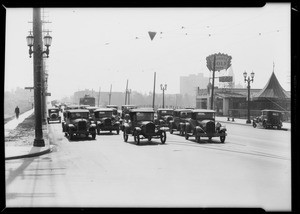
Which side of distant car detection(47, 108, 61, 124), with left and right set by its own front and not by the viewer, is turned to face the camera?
front

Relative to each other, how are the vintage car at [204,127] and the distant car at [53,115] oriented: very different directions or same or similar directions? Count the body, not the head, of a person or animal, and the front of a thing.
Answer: same or similar directions

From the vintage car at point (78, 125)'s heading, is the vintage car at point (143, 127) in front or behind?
in front

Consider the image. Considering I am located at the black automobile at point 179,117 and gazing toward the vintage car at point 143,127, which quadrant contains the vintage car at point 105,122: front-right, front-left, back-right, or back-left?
front-right

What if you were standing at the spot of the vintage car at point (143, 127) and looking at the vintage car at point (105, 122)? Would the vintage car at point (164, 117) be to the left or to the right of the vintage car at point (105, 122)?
right

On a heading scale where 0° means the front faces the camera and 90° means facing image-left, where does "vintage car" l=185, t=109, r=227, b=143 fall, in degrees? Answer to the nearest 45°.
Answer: approximately 315°

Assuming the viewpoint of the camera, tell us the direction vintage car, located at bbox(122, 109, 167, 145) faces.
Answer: facing the viewer and to the right of the viewer

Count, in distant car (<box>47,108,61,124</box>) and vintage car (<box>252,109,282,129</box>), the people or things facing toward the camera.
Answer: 1

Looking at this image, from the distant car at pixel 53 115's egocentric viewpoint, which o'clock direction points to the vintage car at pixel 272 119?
The vintage car is roughly at 10 o'clock from the distant car.

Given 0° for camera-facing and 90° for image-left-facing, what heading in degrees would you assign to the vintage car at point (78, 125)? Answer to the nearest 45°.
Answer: approximately 315°

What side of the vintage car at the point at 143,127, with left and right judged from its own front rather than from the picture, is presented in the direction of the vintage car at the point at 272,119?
left
